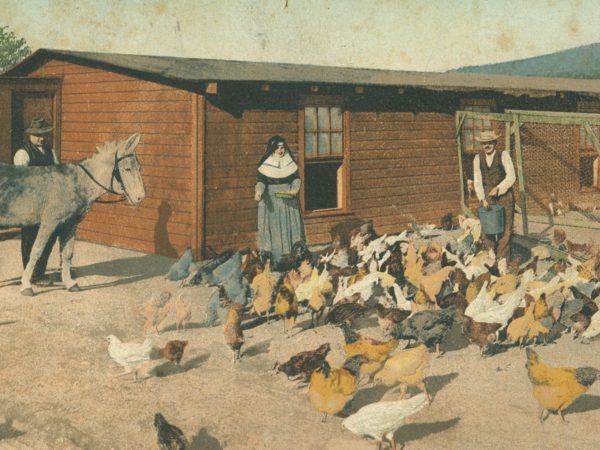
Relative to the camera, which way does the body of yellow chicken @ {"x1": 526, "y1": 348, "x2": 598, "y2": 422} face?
to the viewer's left

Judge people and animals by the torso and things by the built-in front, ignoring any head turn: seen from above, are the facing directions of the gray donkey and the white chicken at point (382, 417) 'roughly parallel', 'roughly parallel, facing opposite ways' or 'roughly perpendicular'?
roughly parallel, facing opposite ways

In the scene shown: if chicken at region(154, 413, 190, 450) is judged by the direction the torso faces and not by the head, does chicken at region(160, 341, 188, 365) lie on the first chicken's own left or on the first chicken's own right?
on the first chicken's own right

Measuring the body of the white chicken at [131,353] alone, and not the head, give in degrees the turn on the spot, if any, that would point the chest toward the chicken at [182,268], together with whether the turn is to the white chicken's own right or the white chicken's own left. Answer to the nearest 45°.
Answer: approximately 90° to the white chicken's own right

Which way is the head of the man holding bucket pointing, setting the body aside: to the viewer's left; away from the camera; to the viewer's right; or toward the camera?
toward the camera

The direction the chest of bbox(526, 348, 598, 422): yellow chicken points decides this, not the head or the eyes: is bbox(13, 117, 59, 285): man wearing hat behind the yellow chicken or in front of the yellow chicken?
in front

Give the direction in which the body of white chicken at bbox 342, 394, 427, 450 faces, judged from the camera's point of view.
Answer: to the viewer's left

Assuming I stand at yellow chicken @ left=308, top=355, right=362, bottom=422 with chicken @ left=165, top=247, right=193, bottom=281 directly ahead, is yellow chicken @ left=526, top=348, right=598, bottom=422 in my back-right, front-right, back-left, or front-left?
back-right

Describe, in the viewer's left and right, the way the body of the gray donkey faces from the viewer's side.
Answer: facing to the right of the viewer

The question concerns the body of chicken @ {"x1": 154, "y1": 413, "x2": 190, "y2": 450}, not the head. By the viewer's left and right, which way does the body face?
facing to the left of the viewer
